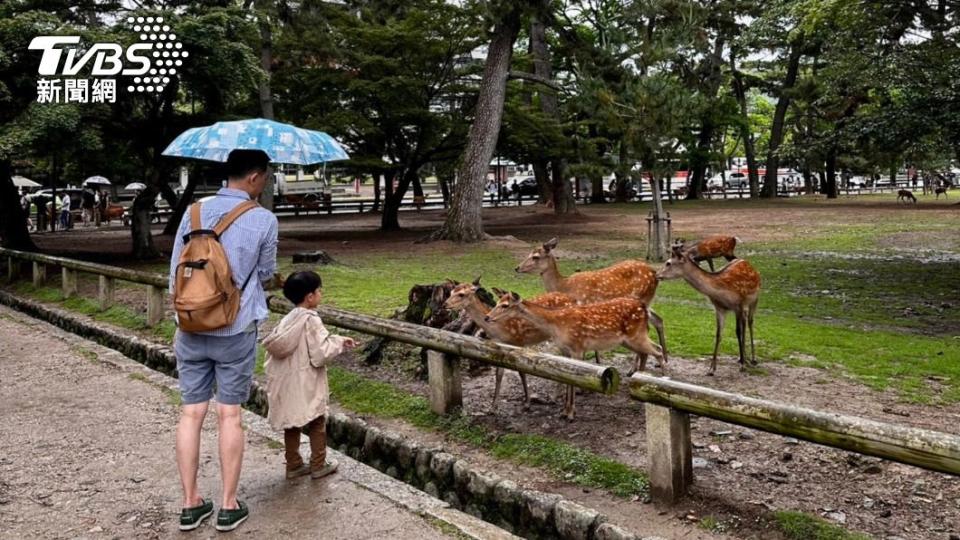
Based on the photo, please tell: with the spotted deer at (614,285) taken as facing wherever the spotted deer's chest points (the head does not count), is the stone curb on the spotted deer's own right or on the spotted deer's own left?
on the spotted deer's own left

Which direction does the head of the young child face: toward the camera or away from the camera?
away from the camera

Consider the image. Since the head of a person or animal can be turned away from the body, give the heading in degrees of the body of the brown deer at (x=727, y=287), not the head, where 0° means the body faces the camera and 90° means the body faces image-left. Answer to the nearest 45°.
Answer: approximately 45°

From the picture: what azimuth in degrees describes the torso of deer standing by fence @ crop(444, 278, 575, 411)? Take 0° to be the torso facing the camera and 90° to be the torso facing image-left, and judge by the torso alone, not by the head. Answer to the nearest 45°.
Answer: approximately 90°

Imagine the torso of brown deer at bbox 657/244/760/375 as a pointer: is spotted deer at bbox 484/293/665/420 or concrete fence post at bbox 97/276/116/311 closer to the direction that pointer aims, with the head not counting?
the spotted deer

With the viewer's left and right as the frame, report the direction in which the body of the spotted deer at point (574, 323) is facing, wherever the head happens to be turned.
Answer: facing to the left of the viewer

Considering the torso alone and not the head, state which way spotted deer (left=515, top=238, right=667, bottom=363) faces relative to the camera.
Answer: to the viewer's left
